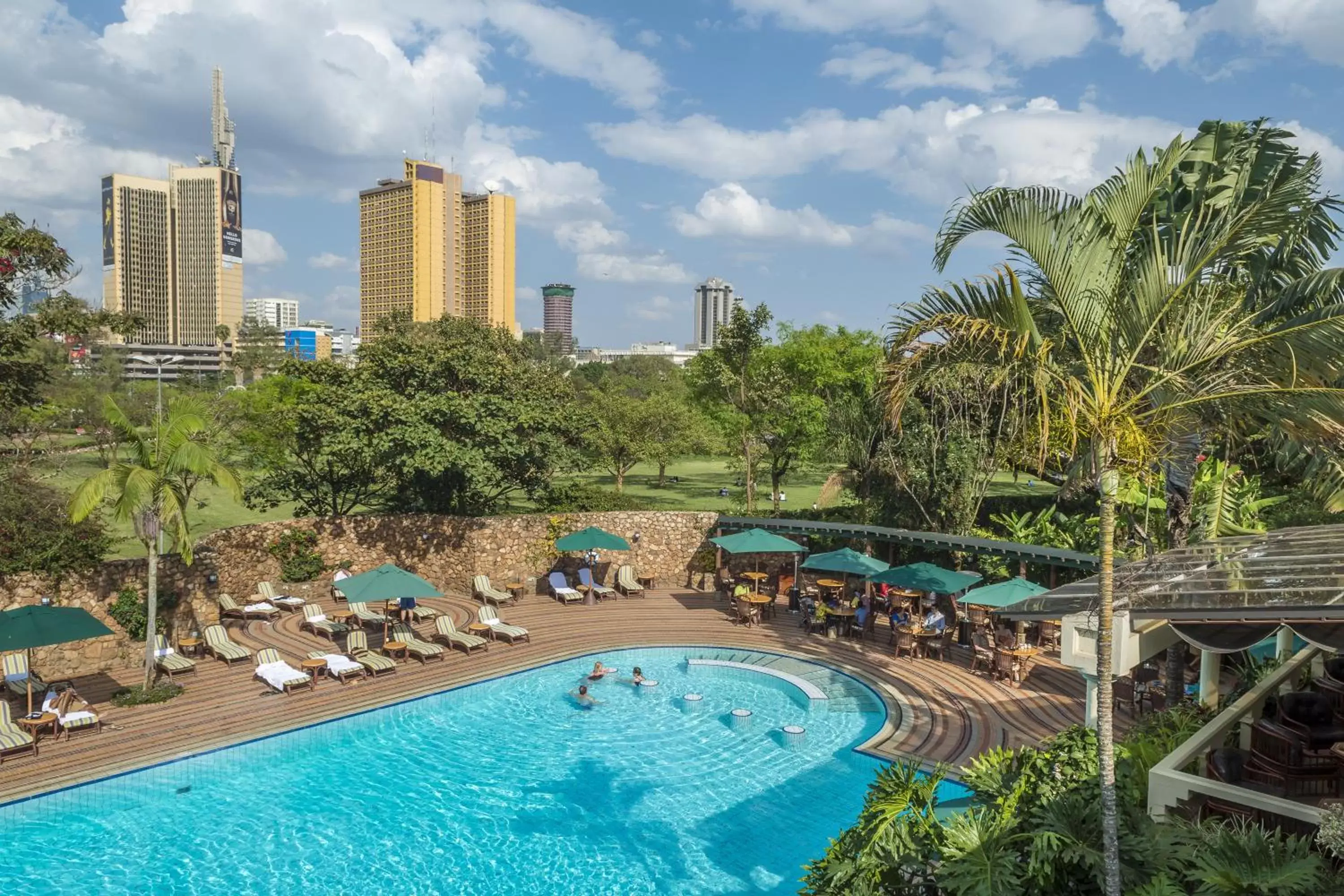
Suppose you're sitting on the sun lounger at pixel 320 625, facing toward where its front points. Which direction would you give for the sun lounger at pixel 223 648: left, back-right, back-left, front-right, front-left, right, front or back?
right

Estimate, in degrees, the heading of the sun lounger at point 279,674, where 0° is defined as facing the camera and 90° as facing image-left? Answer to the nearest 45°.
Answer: approximately 315°

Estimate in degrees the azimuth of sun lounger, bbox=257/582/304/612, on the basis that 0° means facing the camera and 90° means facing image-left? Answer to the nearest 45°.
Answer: approximately 315°

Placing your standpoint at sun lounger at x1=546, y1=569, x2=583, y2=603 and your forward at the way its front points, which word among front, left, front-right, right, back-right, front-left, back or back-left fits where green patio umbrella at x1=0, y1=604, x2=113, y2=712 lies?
right

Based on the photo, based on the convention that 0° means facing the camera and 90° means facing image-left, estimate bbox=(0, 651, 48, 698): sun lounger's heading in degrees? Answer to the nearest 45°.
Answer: approximately 315°

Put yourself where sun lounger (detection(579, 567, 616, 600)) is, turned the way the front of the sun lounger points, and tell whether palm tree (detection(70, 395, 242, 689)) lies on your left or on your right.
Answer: on your right

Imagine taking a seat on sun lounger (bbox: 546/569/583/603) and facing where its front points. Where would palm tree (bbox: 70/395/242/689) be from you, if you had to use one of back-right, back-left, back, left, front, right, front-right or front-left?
right

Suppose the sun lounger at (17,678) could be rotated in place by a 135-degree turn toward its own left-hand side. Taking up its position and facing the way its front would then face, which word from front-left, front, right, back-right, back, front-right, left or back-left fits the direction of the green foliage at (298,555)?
front-right
